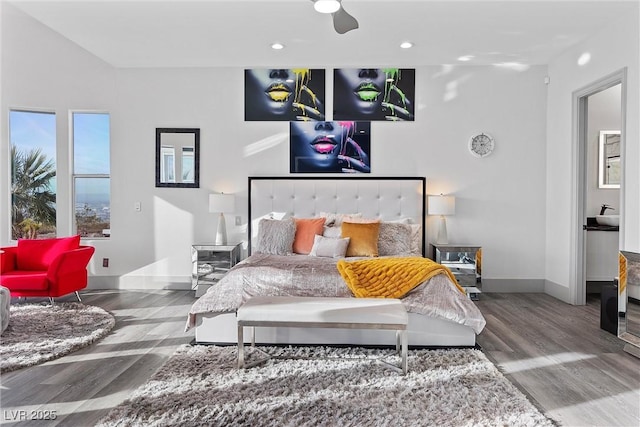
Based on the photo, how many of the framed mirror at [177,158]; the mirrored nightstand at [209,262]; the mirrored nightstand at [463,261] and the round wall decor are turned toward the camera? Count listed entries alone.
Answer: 4

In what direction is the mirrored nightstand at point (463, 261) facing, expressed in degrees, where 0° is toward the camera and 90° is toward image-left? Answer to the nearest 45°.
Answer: approximately 0°

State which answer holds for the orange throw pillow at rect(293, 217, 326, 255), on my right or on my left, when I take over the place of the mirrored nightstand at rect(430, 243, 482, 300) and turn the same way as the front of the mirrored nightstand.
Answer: on my right

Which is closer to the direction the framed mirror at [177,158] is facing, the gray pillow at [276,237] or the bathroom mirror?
the gray pillow

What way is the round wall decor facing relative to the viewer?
toward the camera

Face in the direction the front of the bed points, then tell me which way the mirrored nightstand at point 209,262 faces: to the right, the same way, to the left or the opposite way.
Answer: the same way

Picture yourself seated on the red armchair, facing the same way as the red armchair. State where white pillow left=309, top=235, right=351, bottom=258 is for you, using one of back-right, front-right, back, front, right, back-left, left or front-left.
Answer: left

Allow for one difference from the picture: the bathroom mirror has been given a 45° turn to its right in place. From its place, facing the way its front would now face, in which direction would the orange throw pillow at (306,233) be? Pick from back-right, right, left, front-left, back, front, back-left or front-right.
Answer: front

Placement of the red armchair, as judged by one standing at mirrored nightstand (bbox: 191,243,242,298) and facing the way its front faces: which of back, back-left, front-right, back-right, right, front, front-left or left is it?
right

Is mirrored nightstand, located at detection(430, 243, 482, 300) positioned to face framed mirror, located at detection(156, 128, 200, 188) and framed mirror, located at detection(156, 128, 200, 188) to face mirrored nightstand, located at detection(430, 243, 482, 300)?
no

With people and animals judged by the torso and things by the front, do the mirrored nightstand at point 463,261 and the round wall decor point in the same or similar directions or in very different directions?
same or similar directions

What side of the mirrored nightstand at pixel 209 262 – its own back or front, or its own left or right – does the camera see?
front

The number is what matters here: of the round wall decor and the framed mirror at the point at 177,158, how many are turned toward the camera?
2

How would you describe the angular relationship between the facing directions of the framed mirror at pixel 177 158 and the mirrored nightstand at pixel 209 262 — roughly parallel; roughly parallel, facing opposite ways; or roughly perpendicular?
roughly parallel

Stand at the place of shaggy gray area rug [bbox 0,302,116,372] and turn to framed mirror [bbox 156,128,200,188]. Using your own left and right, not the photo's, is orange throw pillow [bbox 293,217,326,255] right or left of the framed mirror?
right

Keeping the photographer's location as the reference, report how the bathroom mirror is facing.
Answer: facing the viewer

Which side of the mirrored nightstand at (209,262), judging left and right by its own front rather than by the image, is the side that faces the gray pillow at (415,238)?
left

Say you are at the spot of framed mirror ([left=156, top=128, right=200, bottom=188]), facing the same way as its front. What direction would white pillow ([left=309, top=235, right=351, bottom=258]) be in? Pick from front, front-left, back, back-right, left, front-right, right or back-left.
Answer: front-left

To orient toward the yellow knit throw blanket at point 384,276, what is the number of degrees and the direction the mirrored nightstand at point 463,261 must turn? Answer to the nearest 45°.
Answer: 0° — it already faces it

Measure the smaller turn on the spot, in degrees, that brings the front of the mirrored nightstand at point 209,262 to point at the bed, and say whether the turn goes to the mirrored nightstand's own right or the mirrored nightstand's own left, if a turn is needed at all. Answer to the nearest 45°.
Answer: approximately 45° to the mirrored nightstand's own left

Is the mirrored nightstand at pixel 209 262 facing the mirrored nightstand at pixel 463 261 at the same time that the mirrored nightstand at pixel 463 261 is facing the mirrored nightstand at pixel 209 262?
no

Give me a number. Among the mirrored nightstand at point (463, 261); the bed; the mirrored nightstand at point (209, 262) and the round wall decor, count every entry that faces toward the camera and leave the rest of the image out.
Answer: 4
